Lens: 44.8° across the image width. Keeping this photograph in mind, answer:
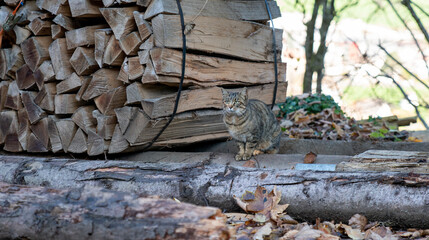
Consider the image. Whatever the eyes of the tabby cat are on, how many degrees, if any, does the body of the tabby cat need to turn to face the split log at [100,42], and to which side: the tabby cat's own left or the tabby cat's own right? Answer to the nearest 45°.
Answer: approximately 45° to the tabby cat's own right

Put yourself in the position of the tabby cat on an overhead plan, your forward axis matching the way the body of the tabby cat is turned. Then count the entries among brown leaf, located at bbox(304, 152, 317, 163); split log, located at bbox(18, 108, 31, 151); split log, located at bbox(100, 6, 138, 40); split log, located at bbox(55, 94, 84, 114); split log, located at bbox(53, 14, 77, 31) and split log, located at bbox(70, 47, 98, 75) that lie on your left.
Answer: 1

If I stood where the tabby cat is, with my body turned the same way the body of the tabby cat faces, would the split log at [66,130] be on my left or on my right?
on my right

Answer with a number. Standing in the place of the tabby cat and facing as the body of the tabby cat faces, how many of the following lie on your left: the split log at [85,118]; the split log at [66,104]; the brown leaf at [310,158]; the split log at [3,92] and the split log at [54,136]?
1

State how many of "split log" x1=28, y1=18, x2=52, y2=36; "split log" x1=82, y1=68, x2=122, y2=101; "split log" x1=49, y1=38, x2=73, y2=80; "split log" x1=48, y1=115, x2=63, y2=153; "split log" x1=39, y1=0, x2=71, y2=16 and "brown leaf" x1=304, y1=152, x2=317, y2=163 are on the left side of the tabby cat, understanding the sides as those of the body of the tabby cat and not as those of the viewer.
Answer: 1

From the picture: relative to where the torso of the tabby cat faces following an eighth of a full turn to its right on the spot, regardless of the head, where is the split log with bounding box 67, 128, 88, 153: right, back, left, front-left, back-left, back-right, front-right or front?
front

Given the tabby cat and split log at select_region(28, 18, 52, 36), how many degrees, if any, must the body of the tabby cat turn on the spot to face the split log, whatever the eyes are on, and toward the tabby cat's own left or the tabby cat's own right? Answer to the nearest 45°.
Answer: approximately 45° to the tabby cat's own right

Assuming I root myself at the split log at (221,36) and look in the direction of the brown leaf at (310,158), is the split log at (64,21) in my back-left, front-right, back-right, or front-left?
back-right

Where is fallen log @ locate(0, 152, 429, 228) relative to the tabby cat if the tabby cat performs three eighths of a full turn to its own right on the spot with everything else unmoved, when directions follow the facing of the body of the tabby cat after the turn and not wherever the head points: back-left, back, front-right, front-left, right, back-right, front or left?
back

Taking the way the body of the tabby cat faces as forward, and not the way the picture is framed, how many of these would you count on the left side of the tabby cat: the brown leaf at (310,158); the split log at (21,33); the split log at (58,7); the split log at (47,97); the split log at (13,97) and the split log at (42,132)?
1

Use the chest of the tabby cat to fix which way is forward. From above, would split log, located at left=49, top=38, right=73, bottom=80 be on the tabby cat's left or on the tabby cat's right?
on the tabby cat's right

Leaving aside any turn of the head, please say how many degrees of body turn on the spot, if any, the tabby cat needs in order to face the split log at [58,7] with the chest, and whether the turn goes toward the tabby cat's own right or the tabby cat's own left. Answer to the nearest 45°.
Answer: approximately 45° to the tabby cat's own right
